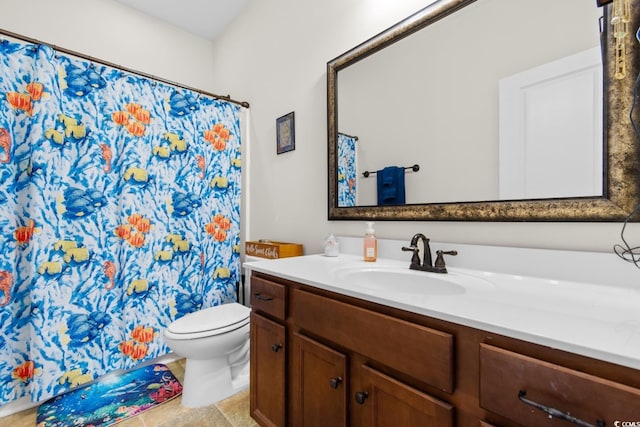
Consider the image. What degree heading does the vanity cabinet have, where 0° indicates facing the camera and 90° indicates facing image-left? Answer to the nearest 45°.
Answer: approximately 45°

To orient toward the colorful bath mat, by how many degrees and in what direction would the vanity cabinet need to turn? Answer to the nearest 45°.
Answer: approximately 45° to its right

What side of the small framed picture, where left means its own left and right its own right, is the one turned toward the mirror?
left

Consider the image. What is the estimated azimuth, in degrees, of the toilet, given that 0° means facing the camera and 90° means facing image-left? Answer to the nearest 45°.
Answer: approximately 45°

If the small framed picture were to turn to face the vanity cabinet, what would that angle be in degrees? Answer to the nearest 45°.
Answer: approximately 45° to its left

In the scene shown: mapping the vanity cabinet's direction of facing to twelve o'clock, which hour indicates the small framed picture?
The small framed picture is roughly at 3 o'clock from the vanity cabinet.

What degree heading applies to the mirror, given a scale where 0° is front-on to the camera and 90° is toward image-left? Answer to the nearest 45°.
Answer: approximately 45°
